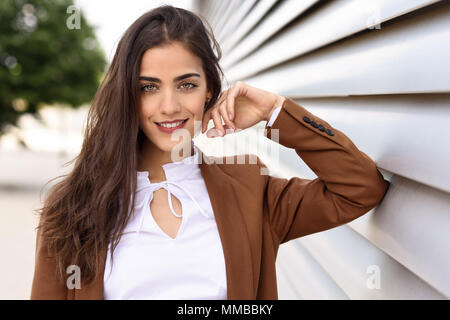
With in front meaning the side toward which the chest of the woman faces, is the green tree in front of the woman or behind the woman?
behind

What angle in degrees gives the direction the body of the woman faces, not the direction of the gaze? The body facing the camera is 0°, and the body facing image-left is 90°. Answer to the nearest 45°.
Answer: approximately 0°
